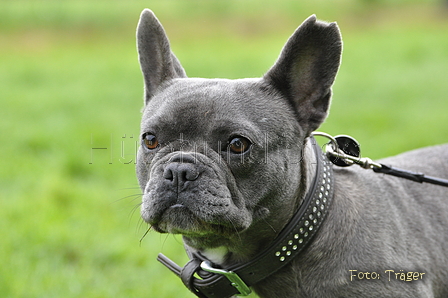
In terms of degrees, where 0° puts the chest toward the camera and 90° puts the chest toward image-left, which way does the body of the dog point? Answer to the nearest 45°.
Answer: approximately 45°
